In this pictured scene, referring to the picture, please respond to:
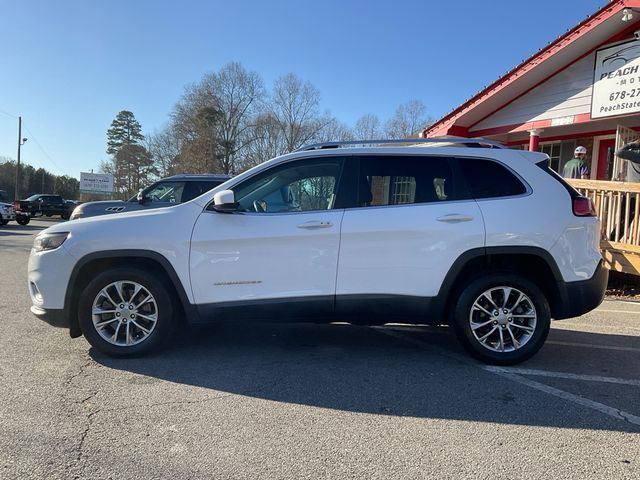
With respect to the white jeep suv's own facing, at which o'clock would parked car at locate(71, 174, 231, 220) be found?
The parked car is roughly at 2 o'clock from the white jeep suv.

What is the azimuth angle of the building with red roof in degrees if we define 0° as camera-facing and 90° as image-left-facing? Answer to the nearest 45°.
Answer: approximately 45°

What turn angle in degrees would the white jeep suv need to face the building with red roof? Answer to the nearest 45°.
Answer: approximately 135° to its right

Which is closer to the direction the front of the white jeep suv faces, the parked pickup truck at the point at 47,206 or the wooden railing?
the parked pickup truck

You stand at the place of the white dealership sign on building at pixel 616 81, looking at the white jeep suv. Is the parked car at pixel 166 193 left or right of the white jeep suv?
right

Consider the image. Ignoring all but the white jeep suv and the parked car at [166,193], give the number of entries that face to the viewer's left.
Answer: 2

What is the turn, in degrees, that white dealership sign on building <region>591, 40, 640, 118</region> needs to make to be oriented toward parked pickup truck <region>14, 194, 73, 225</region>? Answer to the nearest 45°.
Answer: approximately 45° to its right

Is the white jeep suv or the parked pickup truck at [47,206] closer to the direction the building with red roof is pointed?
the white jeep suv

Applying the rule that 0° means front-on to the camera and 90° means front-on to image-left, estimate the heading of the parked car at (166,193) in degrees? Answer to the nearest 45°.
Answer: approximately 90°

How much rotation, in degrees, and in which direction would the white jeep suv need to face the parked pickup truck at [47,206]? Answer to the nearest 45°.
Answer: approximately 45° to its right

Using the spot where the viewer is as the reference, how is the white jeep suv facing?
facing to the left of the viewer
